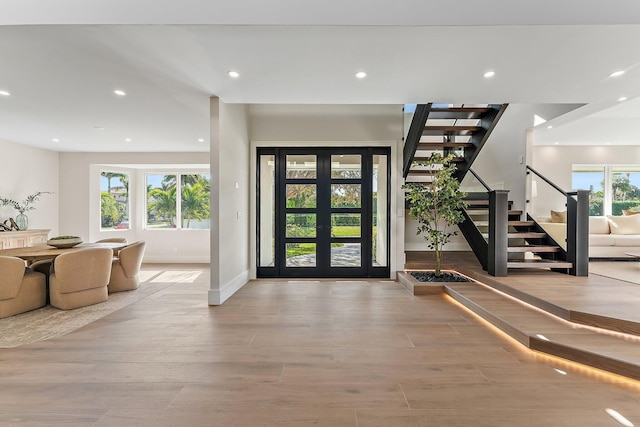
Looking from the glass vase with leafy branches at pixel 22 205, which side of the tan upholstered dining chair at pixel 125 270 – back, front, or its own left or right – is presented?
front

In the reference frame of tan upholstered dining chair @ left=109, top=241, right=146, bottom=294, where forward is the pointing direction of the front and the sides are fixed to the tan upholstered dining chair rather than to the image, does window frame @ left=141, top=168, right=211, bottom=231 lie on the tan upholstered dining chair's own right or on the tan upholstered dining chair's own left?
on the tan upholstered dining chair's own right

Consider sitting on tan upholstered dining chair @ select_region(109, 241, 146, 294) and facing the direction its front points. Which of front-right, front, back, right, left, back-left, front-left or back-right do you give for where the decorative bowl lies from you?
front-left

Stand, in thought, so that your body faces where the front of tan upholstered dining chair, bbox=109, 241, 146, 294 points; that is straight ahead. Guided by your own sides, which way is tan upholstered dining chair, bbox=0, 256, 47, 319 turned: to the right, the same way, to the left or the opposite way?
to the right

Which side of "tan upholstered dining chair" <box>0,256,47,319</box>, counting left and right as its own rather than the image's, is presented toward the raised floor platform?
right

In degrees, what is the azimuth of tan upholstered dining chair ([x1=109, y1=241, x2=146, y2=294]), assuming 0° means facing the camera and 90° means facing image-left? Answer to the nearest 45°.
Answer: approximately 135°

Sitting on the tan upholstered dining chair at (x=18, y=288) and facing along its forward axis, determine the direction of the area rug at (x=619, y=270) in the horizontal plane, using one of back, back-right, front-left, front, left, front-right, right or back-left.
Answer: right

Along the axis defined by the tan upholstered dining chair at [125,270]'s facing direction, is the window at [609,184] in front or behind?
behind

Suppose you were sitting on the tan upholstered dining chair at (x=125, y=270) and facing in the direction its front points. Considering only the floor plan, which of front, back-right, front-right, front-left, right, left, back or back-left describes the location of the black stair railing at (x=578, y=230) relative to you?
back

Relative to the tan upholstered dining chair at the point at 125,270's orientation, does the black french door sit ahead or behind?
behind

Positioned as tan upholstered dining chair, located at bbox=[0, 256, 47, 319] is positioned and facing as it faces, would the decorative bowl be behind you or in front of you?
in front

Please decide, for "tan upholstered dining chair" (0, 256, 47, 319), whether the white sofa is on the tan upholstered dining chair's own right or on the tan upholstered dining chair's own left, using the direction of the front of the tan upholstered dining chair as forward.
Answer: on the tan upholstered dining chair's own right

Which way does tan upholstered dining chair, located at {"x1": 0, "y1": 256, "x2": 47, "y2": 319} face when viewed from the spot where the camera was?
facing away from the viewer and to the right of the viewer

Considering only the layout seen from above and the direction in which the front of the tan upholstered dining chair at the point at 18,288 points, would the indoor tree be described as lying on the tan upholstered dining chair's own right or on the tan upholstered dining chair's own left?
on the tan upholstered dining chair's own right

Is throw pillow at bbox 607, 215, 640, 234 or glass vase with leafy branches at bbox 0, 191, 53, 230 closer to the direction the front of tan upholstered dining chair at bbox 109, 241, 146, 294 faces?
the glass vase with leafy branches
